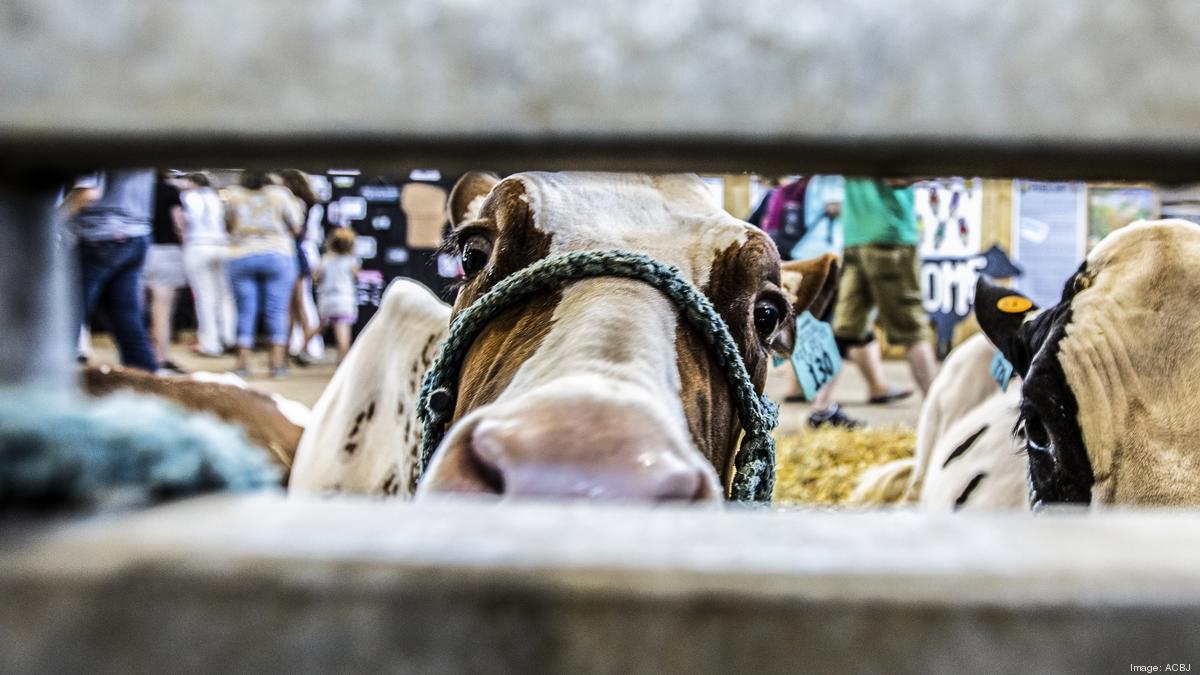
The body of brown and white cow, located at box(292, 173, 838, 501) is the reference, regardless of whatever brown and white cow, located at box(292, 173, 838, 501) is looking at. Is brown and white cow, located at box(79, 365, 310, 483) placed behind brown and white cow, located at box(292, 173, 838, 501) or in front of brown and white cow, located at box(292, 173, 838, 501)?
behind

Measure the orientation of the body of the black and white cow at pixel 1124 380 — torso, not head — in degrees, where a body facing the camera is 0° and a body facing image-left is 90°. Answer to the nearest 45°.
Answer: approximately 0°

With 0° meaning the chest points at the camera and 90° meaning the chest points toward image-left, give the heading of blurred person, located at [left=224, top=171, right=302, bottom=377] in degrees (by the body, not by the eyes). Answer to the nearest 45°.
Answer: approximately 180°

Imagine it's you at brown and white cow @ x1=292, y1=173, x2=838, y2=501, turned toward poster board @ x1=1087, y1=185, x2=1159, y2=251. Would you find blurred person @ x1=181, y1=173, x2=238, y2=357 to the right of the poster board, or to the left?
left

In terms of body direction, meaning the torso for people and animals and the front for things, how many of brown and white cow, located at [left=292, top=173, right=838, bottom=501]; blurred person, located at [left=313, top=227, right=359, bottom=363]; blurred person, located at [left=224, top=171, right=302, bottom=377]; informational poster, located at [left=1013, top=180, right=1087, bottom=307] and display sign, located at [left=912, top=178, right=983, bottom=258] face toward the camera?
3

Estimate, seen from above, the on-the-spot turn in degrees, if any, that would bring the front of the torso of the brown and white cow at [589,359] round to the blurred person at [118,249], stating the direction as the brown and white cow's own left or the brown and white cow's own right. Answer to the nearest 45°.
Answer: approximately 135° to the brown and white cow's own right

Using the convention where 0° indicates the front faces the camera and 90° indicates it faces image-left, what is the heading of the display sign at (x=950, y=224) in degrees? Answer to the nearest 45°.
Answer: approximately 0°

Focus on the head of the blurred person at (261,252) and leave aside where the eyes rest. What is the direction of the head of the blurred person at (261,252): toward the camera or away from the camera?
away from the camera
